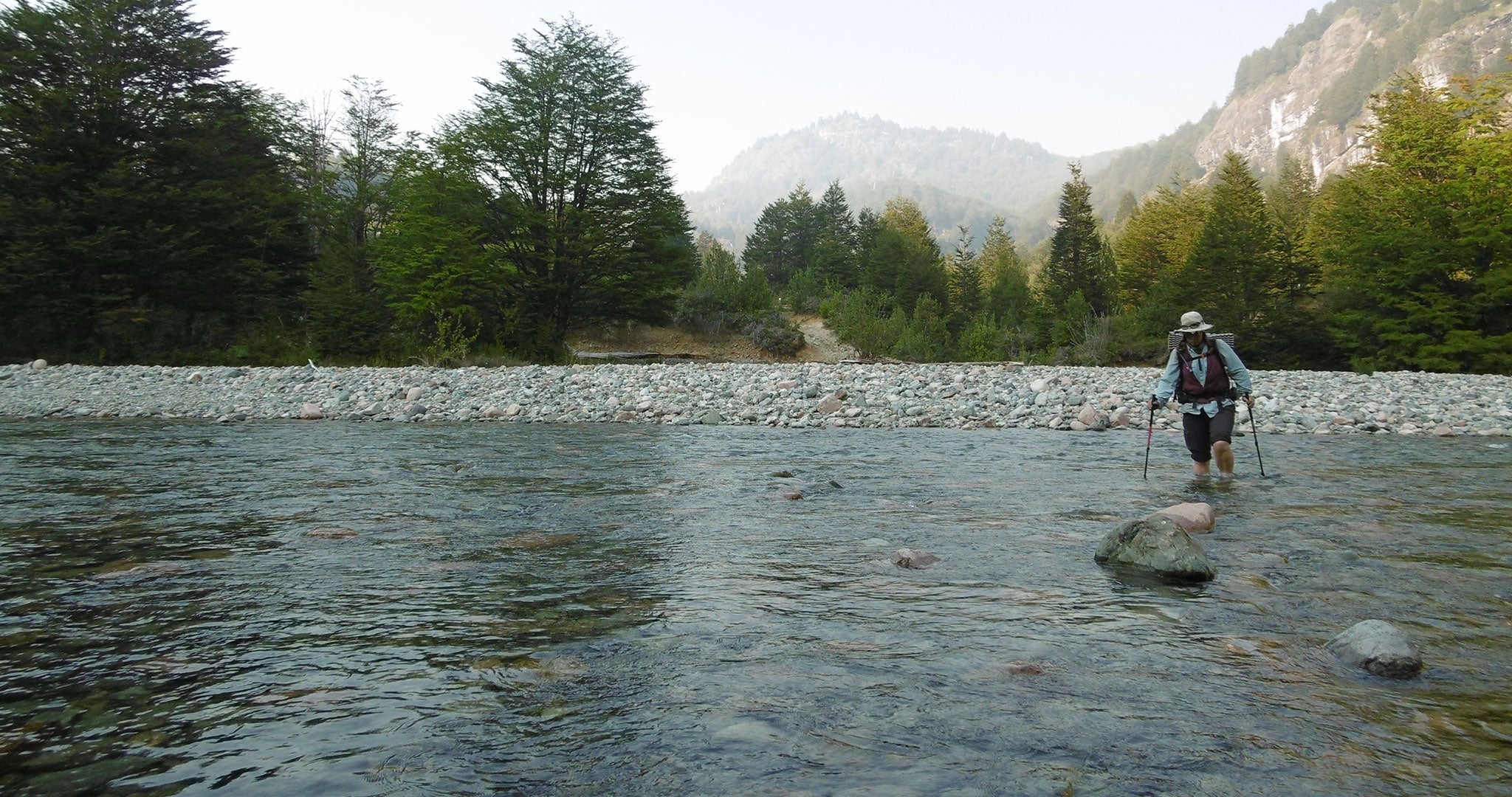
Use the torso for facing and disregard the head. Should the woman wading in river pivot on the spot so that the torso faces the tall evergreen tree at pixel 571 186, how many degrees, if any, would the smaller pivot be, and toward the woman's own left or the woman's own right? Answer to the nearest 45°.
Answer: approximately 135° to the woman's own right

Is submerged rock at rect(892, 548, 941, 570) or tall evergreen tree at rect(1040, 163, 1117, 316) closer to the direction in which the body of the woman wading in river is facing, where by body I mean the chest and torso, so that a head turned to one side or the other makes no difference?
the submerged rock

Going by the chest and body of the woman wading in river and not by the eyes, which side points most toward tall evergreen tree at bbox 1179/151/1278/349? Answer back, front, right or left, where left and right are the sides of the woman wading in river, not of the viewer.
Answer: back

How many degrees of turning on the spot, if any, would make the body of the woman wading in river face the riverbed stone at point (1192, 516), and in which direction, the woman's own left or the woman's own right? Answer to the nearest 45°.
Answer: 0° — they already face it

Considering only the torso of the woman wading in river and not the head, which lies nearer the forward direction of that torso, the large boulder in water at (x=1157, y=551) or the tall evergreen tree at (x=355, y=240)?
the large boulder in water

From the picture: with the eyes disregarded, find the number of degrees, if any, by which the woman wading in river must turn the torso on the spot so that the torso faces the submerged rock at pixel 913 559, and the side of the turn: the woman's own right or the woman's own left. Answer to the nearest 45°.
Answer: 0° — they already face it

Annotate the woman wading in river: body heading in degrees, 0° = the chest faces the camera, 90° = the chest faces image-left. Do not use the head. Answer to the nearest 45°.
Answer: approximately 0°

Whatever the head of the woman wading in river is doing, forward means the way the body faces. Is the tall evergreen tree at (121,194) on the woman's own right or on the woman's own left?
on the woman's own right

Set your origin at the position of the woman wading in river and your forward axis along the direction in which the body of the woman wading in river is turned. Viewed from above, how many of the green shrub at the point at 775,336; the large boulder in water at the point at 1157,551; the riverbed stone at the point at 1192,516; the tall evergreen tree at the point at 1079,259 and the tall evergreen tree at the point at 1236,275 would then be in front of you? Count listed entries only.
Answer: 2

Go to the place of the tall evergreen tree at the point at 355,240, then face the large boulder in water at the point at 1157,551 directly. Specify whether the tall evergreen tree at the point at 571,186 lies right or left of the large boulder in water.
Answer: left

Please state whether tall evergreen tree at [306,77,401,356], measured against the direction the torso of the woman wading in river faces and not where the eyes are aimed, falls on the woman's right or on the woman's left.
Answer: on the woman's right
